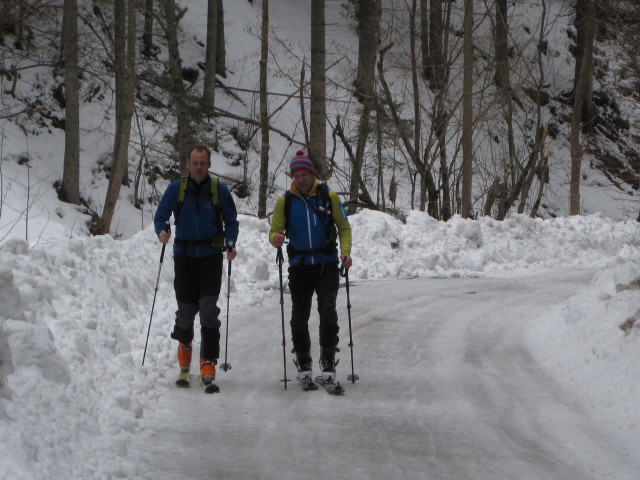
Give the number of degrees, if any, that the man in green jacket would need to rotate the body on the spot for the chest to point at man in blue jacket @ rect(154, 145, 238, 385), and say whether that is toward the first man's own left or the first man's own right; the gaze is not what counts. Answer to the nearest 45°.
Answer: approximately 90° to the first man's own right

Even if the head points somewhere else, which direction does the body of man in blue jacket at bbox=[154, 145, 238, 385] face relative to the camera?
toward the camera

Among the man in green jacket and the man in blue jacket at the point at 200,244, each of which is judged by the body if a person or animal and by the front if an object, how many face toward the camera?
2

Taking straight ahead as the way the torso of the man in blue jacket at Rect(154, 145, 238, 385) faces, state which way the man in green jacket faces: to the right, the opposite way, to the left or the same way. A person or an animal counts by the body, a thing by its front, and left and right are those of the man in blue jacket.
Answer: the same way

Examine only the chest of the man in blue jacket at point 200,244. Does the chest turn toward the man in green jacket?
no

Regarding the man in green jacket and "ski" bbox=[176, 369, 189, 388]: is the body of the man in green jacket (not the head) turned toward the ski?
no

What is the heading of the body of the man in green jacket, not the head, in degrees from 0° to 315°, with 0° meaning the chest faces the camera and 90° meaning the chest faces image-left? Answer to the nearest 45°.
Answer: approximately 0°

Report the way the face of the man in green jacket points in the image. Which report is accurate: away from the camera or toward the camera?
toward the camera
